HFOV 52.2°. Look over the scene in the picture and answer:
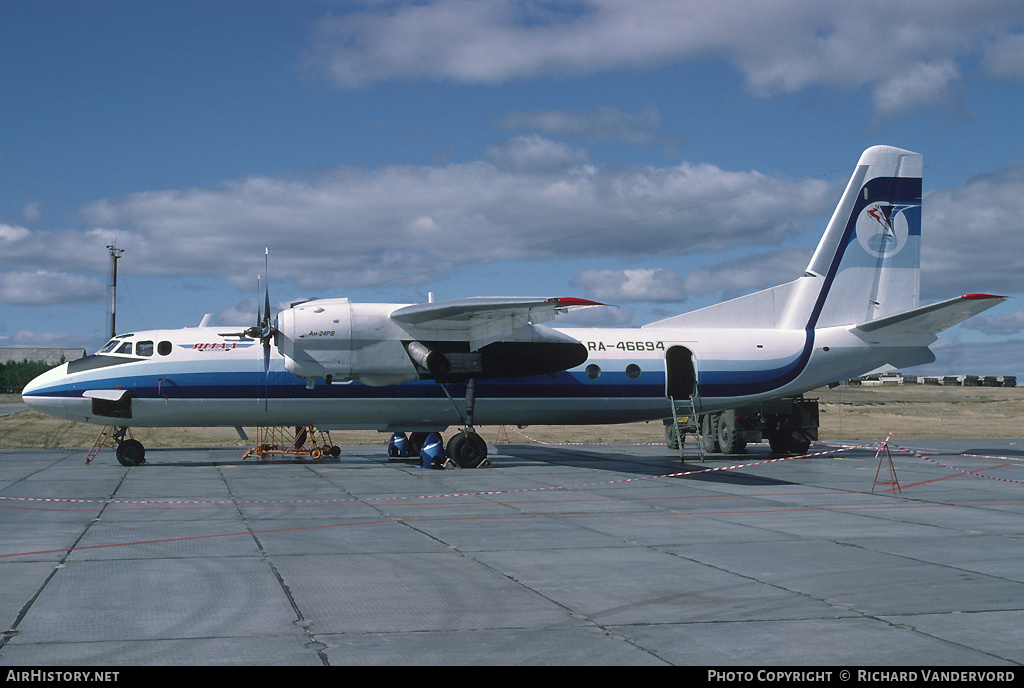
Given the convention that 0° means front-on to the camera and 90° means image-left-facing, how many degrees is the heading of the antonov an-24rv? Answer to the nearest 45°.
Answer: approximately 90°
